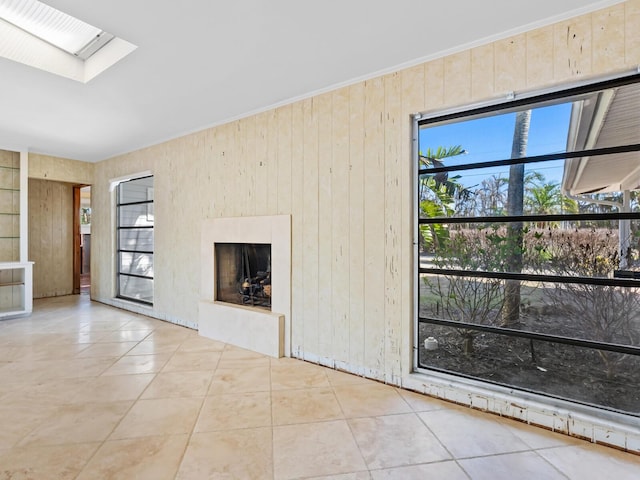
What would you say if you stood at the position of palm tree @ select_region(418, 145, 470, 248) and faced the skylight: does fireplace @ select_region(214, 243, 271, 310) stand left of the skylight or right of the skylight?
right

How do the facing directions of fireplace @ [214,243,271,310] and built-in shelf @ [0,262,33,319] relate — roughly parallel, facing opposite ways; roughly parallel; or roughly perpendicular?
roughly perpendicular

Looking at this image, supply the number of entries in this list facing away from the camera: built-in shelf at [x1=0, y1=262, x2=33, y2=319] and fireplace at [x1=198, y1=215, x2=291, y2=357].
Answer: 0

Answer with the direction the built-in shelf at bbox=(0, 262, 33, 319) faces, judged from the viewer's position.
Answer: facing the viewer

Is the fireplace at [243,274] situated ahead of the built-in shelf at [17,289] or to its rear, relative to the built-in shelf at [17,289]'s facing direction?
ahead

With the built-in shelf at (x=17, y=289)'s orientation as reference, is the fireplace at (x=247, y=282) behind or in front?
in front

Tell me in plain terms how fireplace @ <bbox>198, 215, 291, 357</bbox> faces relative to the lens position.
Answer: facing the viewer and to the left of the viewer

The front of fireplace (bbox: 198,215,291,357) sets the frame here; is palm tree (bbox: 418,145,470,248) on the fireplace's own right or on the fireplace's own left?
on the fireplace's own left
